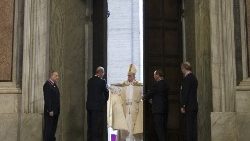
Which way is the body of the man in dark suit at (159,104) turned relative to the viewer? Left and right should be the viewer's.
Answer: facing to the left of the viewer

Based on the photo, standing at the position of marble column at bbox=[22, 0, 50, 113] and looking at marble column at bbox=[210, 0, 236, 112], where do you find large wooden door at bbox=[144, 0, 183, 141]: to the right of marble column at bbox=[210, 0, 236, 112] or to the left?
left

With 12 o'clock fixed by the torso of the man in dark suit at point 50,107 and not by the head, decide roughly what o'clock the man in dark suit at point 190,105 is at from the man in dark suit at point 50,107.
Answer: the man in dark suit at point 190,105 is roughly at 11 o'clock from the man in dark suit at point 50,107.

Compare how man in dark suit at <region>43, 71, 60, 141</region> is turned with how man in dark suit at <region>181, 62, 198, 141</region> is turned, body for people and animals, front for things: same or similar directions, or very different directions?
very different directions

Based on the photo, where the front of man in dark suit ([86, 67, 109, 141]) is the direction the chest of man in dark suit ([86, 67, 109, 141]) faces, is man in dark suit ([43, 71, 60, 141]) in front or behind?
behind

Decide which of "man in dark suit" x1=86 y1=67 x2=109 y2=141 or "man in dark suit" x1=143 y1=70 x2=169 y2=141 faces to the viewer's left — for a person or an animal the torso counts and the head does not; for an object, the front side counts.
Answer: "man in dark suit" x1=143 y1=70 x2=169 y2=141

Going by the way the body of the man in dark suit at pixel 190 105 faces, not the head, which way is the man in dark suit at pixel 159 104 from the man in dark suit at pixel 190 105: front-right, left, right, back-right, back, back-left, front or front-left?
front-right

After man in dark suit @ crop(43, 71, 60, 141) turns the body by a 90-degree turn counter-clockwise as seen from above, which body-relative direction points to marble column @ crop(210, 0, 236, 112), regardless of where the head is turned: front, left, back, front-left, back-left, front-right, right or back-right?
front-right

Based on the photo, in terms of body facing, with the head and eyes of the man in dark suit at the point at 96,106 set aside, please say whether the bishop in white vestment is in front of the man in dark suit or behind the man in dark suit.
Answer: in front

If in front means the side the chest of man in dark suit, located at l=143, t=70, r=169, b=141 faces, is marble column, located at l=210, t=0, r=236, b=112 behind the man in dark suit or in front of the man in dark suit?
behind

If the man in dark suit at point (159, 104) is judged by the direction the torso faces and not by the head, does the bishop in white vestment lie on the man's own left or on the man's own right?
on the man's own right

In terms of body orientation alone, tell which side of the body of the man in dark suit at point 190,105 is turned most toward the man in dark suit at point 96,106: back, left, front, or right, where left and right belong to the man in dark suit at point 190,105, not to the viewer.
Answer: front

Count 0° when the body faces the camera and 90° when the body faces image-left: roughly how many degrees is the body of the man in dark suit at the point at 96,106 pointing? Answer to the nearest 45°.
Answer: approximately 225°

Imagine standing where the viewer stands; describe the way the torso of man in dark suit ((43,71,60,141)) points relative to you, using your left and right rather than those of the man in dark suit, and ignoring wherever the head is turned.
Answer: facing the viewer and to the right of the viewer

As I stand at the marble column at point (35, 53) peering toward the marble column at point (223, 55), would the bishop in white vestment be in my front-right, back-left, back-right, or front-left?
front-left

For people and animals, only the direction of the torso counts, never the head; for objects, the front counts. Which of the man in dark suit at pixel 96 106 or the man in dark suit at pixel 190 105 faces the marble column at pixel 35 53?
the man in dark suit at pixel 190 105
